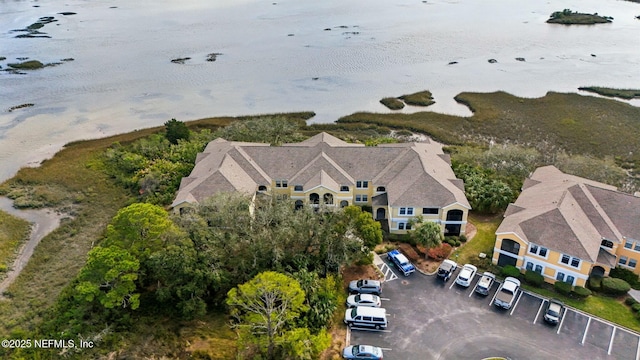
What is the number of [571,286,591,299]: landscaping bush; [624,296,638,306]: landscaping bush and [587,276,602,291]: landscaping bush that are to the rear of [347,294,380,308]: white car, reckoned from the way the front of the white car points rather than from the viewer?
3

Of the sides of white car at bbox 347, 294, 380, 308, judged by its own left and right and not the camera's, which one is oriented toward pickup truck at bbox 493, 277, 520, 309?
back

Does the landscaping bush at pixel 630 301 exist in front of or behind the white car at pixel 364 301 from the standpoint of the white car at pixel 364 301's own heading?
behind

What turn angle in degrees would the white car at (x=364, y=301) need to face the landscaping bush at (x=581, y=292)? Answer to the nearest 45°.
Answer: approximately 180°

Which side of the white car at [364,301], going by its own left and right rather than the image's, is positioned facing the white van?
left

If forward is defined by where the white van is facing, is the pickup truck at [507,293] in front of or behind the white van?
behind

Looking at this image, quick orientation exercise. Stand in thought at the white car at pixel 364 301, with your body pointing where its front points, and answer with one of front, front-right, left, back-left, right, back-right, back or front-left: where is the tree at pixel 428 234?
back-right

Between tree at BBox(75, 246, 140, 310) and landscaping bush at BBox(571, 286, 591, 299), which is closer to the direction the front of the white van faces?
the tree

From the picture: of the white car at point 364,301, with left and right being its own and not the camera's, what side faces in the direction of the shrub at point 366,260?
right

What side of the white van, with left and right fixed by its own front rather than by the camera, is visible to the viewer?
left

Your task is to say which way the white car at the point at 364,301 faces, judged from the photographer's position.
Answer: facing to the left of the viewer

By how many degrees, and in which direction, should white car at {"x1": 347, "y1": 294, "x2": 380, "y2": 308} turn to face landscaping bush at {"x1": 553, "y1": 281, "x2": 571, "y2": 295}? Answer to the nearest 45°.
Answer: approximately 180°
